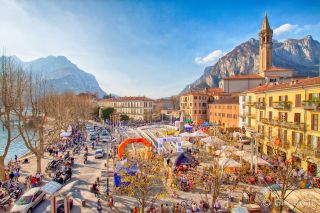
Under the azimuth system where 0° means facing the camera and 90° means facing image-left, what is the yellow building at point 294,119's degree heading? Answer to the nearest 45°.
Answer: approximately 45°

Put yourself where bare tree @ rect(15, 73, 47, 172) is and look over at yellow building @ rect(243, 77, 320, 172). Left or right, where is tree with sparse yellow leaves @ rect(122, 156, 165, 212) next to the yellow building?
right

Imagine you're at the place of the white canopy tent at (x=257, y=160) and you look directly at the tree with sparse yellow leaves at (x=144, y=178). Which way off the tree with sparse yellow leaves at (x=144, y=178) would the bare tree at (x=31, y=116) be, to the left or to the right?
right

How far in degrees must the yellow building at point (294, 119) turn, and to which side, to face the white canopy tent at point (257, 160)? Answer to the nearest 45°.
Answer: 0° — it already faces it

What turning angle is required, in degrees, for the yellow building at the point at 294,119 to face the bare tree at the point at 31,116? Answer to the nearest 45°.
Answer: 0° — it already faces it

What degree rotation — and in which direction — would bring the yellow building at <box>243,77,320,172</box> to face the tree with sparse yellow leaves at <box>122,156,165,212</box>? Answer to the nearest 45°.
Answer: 0° — it already faces it
